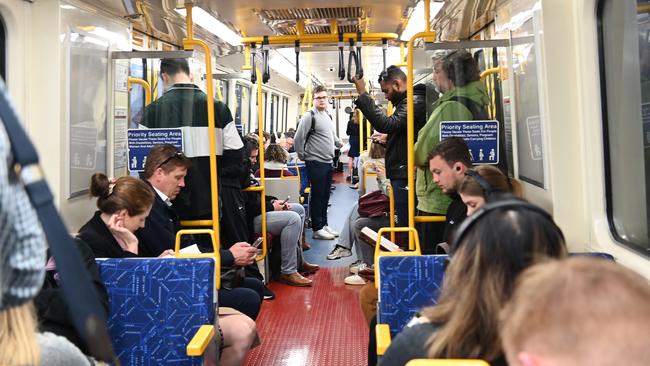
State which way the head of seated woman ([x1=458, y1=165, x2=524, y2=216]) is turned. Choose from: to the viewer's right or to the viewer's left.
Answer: to the viewer's left

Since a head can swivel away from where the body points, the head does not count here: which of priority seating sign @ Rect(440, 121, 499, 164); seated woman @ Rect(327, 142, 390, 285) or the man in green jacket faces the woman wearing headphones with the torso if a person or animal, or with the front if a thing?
the priority seating sign

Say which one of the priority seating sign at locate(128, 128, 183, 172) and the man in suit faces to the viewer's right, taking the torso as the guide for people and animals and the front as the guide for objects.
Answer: the man in suit

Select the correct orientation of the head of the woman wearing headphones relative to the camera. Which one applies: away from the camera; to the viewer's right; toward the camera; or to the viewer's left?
away from the camera

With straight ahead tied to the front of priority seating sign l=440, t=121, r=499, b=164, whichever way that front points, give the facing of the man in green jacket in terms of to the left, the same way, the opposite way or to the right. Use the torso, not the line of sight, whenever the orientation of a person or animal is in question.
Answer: to the right

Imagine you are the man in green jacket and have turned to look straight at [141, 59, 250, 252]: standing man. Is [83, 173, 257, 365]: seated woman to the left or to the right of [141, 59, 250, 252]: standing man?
left

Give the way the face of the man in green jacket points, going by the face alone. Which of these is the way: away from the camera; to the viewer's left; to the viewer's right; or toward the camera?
to the viewer's left

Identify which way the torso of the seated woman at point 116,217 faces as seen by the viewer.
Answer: to the viewer's right

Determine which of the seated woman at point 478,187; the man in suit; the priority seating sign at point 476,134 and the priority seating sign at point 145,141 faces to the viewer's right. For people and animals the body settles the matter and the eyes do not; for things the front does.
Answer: the man in suit
